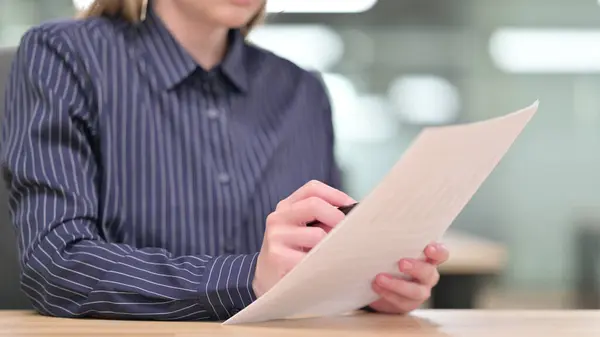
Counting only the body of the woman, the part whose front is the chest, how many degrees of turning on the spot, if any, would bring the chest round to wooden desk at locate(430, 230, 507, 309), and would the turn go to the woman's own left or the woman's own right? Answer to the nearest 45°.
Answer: approximately 90° to the woman's own left

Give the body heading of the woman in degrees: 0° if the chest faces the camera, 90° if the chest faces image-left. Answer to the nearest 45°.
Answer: approximately 315°
